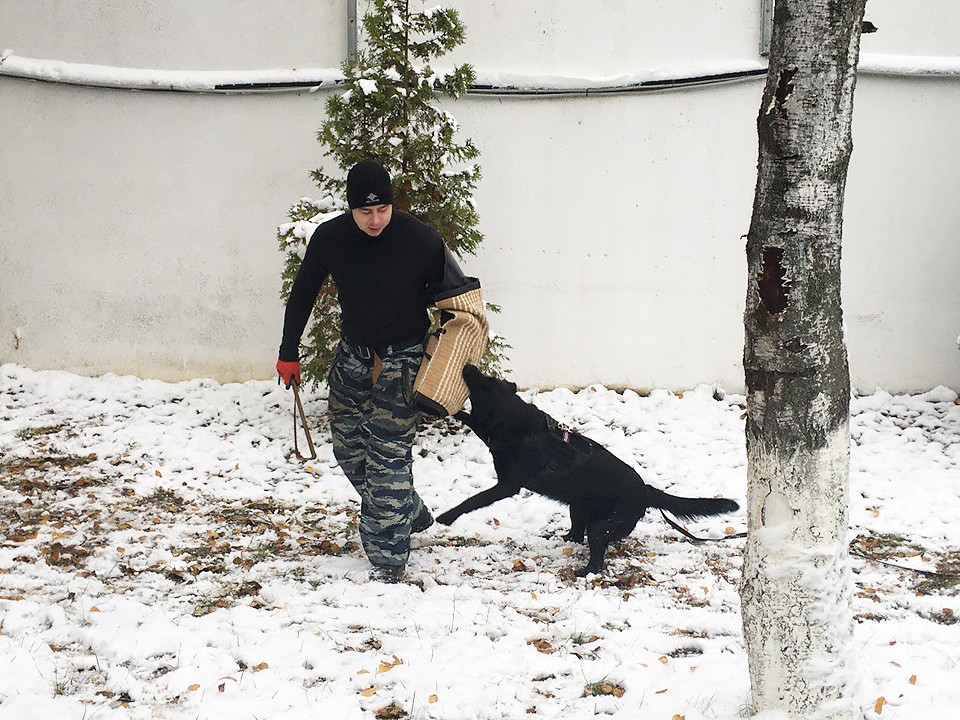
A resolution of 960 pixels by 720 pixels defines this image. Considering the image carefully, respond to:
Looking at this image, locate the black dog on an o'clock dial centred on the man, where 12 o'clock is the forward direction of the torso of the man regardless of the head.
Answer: The black dog is roughly at 9 o'clock from the man.

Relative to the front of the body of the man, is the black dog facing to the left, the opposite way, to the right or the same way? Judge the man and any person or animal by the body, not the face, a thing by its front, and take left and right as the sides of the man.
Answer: to the right

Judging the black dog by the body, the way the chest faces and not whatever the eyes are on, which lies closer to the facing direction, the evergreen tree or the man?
the man

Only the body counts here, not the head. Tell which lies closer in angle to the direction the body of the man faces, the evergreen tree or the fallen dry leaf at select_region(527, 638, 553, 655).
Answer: the fallen dry leaf

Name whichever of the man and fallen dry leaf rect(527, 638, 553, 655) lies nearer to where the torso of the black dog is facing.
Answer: the man

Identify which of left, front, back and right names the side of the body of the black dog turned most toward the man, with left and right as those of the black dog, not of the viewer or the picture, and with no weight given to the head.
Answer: front

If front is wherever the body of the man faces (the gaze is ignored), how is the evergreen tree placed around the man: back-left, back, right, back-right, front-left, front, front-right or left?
back

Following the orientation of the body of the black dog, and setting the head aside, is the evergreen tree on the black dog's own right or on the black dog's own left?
on the black dog's own right

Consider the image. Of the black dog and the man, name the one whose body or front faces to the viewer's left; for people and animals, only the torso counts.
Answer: the black dog

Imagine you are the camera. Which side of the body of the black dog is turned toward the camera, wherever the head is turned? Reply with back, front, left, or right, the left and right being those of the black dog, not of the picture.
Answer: left

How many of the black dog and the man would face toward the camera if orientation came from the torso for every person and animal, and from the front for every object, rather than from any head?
1

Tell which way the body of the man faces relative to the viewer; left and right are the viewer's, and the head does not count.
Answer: facing the viewer

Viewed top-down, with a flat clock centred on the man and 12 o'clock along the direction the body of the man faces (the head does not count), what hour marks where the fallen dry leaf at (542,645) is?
The fallen dry leaf is roughly at 11 o'clock from the man.
